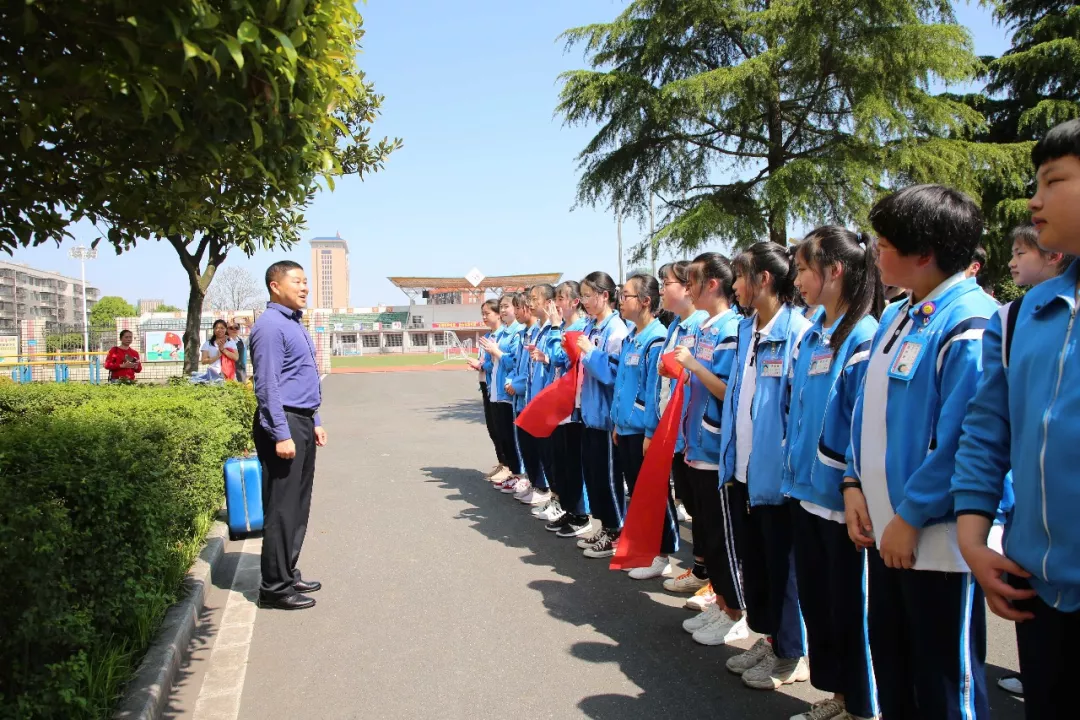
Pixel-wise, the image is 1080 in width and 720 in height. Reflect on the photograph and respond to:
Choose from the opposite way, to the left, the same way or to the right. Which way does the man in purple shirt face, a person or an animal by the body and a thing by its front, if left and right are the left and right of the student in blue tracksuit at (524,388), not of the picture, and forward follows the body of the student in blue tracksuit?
the opposite way

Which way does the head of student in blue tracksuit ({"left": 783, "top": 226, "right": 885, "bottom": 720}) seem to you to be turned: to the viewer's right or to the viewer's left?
to the viewer's left

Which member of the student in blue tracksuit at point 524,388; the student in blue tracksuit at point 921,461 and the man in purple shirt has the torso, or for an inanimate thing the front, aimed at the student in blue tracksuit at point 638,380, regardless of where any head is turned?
the man in purple shirt

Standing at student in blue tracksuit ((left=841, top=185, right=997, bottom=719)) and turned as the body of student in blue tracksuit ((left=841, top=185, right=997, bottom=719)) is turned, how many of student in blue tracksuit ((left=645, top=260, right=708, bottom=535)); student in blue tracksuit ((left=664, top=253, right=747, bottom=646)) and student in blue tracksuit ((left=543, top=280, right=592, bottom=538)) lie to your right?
3

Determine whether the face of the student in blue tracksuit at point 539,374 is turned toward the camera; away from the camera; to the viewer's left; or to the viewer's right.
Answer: to the viewer's left

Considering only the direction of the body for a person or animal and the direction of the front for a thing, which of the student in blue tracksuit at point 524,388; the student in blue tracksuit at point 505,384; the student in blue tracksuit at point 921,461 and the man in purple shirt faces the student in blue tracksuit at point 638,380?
the man in purple shirt

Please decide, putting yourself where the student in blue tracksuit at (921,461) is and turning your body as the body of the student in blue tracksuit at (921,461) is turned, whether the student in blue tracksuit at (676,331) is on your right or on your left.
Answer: on your right

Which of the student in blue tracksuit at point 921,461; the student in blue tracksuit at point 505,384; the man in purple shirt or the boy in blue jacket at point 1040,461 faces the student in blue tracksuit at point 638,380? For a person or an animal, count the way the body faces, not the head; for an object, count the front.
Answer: the man in purple shirt

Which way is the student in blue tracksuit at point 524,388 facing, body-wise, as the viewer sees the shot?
to the viewer's left

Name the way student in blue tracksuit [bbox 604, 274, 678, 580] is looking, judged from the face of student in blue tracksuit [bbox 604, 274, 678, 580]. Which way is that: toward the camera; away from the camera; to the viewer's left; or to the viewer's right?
to the viewer's left

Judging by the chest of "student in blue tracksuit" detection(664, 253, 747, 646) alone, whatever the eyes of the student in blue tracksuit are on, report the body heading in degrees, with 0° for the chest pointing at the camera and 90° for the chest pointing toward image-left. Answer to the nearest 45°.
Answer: approximately 90°

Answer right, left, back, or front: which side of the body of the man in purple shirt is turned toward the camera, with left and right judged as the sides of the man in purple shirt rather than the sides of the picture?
right

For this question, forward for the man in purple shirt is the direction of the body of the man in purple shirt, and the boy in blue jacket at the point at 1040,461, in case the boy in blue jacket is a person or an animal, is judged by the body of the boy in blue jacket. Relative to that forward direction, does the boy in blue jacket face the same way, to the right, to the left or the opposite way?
the opposite way

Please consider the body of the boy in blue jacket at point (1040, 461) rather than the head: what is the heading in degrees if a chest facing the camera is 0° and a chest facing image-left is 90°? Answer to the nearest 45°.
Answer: approximately 45°

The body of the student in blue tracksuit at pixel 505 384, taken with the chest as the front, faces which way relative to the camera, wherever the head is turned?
to the viewer's left

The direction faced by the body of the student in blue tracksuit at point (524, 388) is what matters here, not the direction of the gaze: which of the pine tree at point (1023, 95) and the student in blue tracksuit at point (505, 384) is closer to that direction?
the student in blue tracksuit
